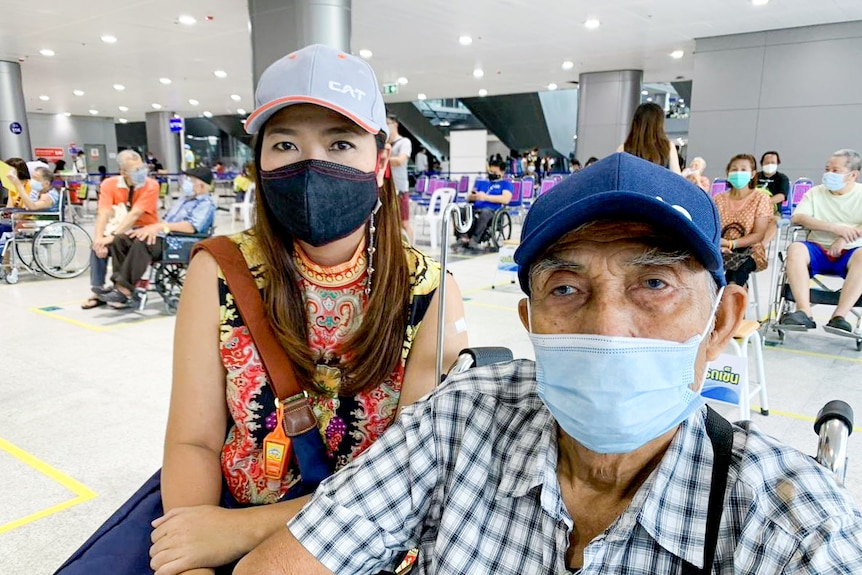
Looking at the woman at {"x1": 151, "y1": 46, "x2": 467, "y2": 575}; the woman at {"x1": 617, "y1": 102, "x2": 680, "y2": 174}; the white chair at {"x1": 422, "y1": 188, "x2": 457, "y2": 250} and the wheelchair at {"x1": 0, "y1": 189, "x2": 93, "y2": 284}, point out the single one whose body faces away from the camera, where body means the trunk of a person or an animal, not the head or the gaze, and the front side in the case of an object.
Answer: the woman at {"x1": 617, "y1": 102, "x2": 680, "y2": 174}

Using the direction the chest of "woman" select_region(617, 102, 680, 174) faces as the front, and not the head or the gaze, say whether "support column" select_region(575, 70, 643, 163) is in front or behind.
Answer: in front

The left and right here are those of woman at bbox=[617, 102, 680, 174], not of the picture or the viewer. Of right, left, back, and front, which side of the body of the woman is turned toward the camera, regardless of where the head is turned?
back

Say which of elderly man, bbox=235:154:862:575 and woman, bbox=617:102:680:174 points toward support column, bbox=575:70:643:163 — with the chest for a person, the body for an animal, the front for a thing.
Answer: the woman

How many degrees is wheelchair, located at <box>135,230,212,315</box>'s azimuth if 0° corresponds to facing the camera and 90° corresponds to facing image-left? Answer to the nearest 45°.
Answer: approximately 45°

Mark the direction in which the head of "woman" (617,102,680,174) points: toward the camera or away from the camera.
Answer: away from the camera

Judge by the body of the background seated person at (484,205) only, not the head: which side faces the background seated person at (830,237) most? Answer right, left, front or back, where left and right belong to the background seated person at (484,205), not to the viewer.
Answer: left
